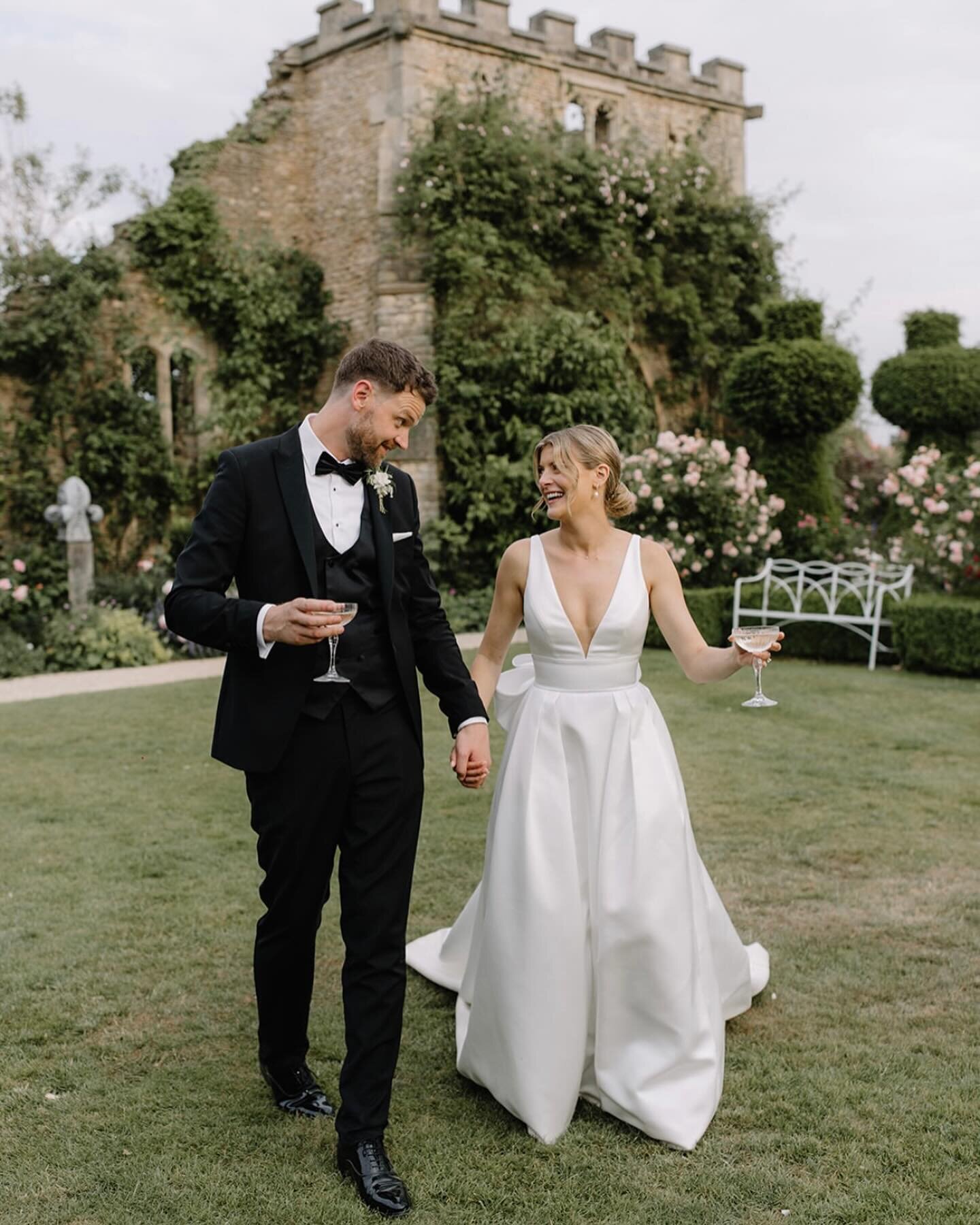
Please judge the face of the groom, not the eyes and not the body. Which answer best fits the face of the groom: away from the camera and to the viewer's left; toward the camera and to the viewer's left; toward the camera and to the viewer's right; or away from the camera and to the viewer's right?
toward the camera and to the viewer's right

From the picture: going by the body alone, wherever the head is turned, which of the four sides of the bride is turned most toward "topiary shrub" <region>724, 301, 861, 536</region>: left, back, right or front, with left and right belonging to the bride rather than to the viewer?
back

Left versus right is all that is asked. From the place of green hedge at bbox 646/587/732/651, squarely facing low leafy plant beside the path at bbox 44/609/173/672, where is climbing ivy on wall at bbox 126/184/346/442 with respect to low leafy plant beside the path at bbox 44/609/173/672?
right

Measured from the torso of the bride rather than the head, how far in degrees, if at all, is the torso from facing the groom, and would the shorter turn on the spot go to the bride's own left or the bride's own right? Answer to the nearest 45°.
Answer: approximately 45° to the bride's own right

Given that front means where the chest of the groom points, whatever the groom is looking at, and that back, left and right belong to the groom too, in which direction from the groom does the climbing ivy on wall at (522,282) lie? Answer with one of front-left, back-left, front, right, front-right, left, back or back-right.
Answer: back-left

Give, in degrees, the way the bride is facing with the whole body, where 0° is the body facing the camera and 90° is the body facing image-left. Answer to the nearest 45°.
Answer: approximately 0°

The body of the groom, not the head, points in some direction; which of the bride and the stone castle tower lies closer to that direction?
the bride

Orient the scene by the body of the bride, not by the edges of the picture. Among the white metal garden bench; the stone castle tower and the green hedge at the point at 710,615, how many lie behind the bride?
3
